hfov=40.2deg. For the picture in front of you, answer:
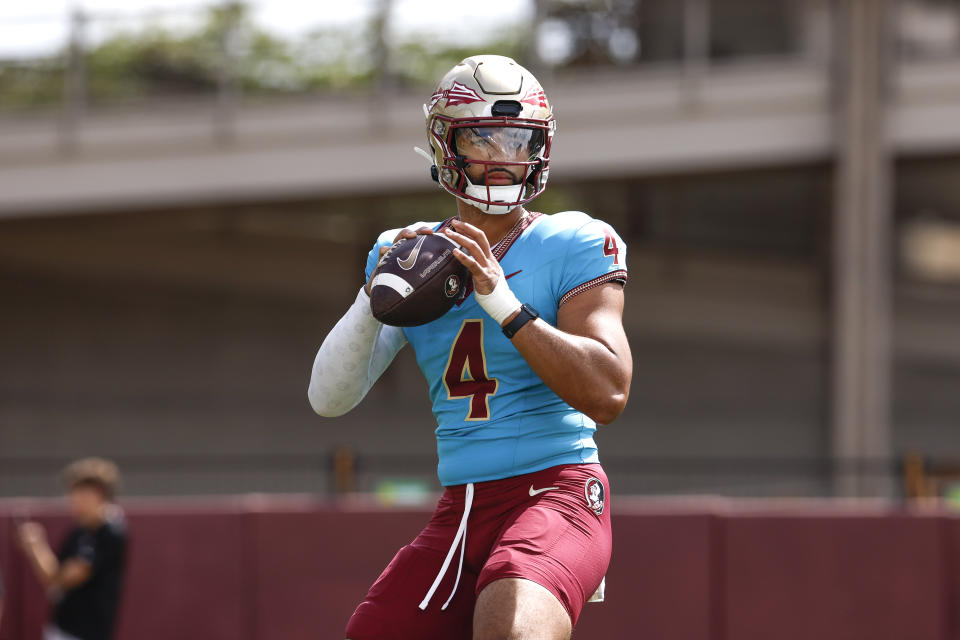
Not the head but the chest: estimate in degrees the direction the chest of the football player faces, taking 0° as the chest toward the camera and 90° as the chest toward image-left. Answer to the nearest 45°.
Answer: approximately 45°

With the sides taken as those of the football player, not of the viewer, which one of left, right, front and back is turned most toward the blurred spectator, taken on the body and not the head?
right
